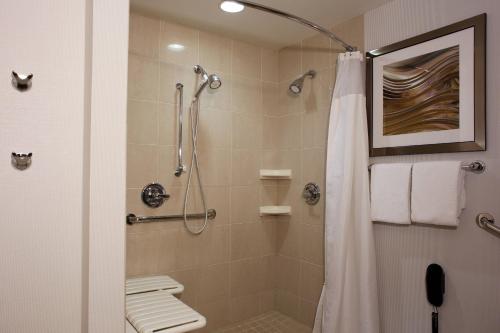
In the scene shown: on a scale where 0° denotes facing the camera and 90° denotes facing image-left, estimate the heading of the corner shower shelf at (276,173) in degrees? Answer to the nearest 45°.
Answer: approximately 0°

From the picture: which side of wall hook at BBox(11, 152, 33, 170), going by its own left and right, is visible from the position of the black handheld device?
left

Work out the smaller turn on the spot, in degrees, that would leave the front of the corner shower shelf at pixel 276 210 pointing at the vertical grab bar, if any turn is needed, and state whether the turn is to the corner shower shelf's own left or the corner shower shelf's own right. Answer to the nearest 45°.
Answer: approximately 45° to the corner shower shelf's own right

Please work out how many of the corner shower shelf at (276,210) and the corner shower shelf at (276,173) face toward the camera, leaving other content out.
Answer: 2

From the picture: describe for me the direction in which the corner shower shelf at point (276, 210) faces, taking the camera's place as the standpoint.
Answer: facing the viewer

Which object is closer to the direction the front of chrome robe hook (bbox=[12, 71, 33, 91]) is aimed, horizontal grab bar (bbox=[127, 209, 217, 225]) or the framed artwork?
the framed artwork

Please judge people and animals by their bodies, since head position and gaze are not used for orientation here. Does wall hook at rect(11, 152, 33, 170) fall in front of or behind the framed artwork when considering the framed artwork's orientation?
in front

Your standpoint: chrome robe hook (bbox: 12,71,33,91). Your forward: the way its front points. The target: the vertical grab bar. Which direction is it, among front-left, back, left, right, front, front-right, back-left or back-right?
back-left

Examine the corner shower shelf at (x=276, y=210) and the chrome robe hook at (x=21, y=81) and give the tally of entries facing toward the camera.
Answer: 2

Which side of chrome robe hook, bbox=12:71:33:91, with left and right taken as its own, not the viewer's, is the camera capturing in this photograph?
front
